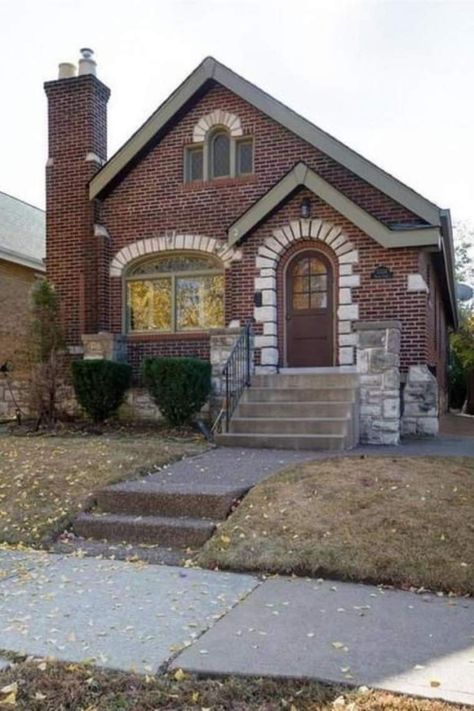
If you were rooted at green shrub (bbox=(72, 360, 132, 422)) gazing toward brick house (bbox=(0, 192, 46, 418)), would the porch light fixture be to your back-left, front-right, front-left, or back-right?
back-right

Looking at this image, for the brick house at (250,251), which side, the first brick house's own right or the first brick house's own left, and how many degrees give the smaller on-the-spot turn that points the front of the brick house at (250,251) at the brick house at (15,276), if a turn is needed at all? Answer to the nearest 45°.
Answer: approximately 135° to the first brick house's own right

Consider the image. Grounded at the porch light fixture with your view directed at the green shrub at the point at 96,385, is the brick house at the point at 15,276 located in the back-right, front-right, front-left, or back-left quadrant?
front-right

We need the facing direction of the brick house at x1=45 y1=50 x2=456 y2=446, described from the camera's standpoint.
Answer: facing the viewer
